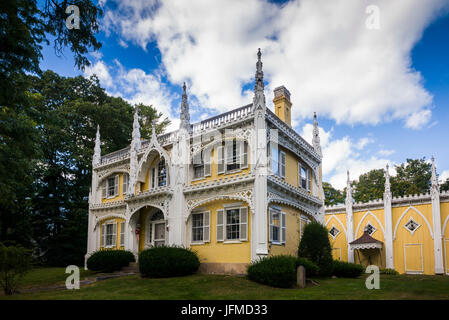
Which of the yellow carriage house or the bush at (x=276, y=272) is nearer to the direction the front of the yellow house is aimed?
the bush

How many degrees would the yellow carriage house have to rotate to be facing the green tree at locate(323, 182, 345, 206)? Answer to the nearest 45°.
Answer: approximately 135° to its right

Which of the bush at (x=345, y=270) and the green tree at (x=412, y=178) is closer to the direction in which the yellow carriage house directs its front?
the bush

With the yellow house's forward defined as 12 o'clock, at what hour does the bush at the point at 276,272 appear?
The bush is roughly at 10 o'clock from the yellow house.

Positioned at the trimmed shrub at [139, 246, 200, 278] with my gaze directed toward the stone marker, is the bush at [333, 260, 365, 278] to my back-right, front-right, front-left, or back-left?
front-left

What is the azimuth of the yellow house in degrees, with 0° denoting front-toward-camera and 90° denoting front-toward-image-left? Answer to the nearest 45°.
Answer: approximately 45°

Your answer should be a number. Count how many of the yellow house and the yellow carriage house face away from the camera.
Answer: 0

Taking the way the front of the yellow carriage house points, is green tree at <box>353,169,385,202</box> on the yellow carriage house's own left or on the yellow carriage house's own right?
on the yellow carriage house's own right

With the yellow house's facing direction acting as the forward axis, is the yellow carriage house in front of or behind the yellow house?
behind
